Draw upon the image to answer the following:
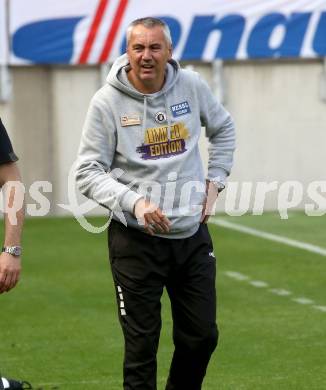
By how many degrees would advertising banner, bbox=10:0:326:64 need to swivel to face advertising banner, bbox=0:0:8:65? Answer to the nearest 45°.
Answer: approximately 90° to its right

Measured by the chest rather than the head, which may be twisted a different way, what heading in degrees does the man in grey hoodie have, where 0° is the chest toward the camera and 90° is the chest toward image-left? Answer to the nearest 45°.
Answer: approximately 0°

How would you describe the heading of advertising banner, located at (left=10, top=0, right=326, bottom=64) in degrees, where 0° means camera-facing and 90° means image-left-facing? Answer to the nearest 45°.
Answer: approximately 0°

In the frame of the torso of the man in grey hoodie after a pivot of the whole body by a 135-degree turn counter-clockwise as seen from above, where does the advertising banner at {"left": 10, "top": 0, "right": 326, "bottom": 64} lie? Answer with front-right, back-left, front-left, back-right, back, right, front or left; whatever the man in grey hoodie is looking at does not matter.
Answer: front-left
